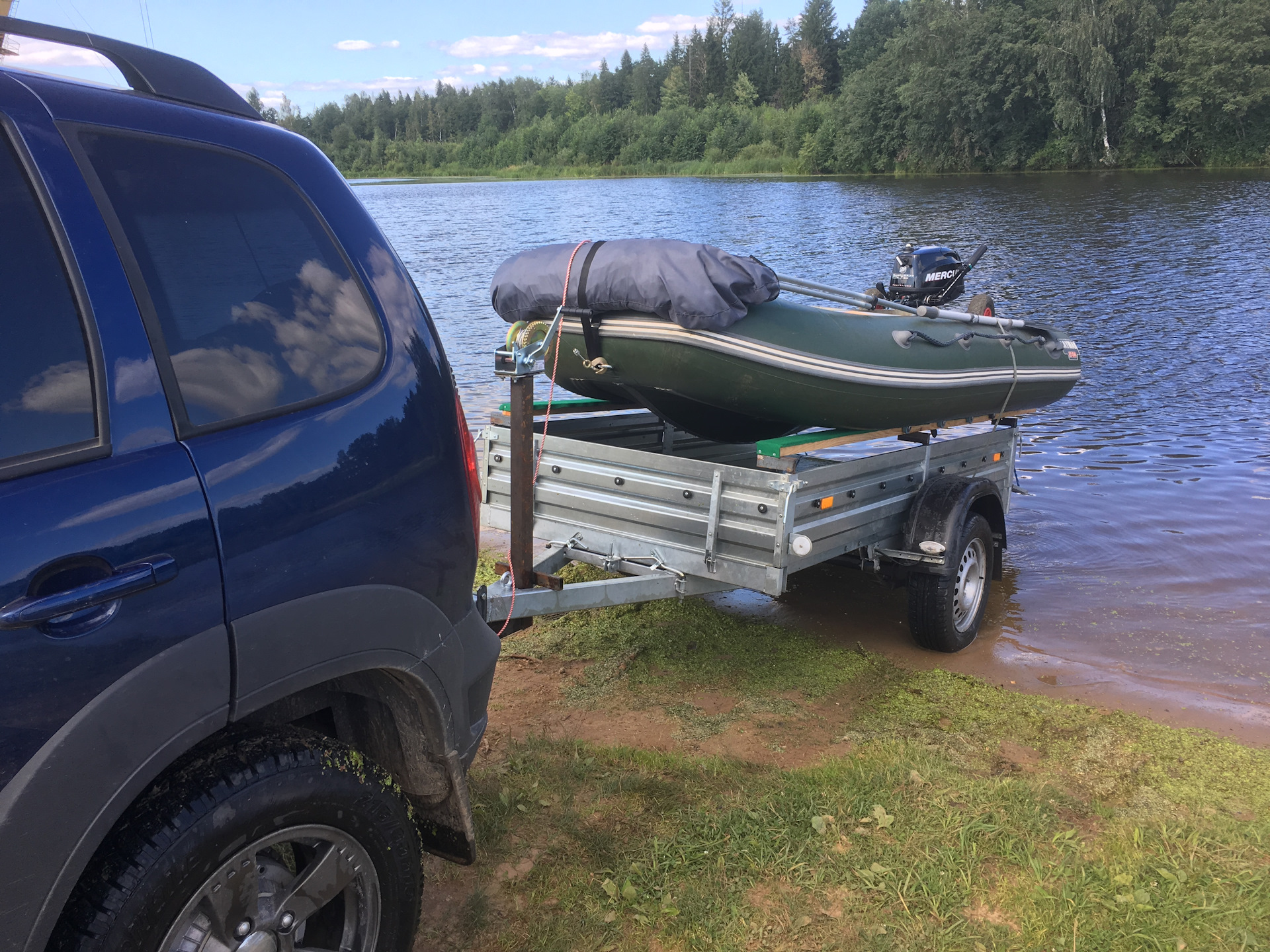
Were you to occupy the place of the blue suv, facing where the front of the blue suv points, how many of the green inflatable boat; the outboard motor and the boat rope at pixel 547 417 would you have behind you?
3

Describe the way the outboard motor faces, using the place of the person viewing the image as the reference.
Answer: facing the viewer and to the left of the viewer

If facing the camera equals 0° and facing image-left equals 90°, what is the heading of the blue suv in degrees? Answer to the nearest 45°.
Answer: approximately 45°

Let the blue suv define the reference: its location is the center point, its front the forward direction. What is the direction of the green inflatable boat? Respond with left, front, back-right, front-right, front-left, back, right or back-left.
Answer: back

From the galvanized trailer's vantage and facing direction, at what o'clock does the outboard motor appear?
The outboard motor is roughly at 5 o'clock from the galvanized trailer.

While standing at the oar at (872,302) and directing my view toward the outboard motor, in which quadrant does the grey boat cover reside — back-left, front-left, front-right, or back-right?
back-left

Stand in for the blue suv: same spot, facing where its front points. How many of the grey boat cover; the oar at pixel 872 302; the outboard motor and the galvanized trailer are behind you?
4

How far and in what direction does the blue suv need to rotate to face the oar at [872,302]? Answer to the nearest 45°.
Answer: approximately 180°

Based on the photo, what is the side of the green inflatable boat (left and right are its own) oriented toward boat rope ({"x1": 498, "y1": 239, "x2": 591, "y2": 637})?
front

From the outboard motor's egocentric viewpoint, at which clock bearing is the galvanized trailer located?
The galvanized trailer is roughly at 11 o'clock from the outboard motor.

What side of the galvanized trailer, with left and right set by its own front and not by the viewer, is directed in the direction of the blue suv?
front
